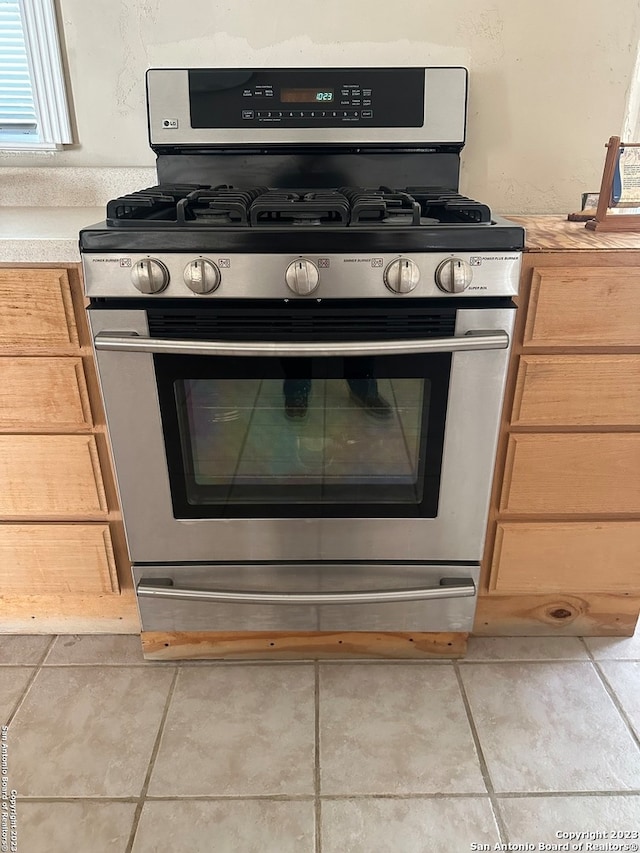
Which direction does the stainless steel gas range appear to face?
toward the camera

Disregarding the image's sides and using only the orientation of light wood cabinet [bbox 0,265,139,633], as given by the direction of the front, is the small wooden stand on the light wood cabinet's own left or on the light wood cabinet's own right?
on the light wood cabinet's own left

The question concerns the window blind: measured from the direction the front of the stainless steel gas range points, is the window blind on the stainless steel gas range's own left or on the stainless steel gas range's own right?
on the stainless steel gas range's own right

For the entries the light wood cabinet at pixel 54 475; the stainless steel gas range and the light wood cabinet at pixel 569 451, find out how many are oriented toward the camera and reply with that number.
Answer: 3

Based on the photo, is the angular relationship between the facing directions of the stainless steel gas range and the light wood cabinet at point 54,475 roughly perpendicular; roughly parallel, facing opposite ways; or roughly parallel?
roughly parallel

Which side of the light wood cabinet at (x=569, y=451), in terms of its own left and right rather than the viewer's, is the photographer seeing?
front

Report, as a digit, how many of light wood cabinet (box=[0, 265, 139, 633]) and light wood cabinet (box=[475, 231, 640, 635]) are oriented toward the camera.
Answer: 2

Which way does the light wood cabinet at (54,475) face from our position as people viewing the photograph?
facing the viewer
